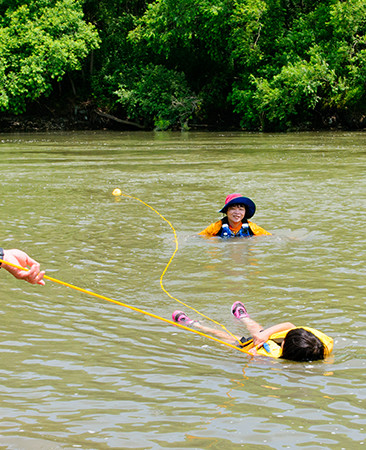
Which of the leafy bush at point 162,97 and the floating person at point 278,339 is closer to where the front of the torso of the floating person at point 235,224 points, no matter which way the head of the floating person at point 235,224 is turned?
the floating person

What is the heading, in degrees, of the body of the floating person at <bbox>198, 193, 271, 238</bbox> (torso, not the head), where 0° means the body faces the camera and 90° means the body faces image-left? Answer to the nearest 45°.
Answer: approximately 0°

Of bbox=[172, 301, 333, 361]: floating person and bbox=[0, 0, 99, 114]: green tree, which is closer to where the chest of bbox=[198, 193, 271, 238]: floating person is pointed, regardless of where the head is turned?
the floating person

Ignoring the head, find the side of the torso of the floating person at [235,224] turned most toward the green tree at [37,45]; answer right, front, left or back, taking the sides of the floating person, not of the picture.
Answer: back

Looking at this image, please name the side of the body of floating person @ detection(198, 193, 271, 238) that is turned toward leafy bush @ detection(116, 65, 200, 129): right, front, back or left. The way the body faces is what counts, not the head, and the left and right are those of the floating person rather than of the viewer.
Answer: back

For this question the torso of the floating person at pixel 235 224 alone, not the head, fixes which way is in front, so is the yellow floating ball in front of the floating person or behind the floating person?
behind

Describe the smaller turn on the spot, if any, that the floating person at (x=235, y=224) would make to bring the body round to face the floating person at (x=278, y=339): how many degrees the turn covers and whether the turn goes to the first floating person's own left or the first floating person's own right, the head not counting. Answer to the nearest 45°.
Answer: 0° — they already face them

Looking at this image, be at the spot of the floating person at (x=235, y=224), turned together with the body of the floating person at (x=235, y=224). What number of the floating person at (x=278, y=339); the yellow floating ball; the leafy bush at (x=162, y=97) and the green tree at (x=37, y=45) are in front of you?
1
